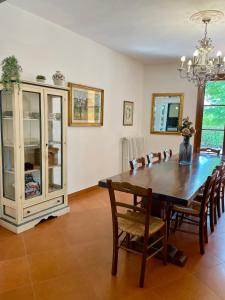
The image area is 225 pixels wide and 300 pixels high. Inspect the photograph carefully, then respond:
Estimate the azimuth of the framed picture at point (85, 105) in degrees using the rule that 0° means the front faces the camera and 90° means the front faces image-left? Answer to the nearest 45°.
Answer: approximately 315°

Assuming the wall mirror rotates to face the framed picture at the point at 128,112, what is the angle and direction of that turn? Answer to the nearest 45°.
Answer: approximately 45° to its right

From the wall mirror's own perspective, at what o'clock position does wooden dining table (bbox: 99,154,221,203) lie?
The wooden dining table is roughly at 12 o'clock from the wall mirror.

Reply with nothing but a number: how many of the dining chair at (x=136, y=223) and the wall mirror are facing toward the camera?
1

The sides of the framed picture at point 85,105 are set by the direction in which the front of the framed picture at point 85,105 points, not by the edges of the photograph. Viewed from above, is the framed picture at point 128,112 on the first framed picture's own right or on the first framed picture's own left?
on the first framed picture's own left

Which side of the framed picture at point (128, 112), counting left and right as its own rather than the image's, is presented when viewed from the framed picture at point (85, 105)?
right

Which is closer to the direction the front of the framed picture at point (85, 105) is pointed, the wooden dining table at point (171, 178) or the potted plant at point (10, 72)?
the wooden dining table

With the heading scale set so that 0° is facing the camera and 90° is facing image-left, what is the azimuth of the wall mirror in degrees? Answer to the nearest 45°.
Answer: approximately 0°

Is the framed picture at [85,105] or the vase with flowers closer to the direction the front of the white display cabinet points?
the vase with flowers

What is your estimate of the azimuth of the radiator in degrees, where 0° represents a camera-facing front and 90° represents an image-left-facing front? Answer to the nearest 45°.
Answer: approximately 315°

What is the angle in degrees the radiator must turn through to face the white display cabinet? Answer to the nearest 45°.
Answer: approximately 90° to its right
